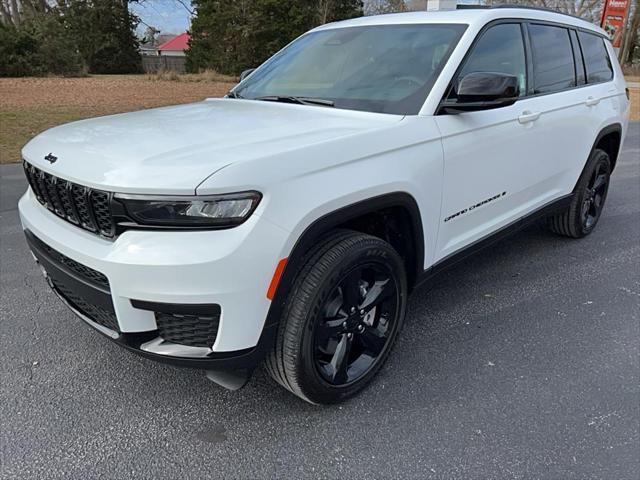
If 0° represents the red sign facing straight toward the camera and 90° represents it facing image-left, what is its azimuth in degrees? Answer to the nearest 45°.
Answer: approximately 0°

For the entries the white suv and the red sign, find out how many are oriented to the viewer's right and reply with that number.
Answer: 0

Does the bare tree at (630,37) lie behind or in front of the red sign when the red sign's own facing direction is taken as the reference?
behind

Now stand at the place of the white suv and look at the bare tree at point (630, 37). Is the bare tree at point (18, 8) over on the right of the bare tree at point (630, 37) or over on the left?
left

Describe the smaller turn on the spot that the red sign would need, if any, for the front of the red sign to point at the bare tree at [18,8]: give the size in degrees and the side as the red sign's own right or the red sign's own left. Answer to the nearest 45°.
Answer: approximately 90° to the red sign's own right

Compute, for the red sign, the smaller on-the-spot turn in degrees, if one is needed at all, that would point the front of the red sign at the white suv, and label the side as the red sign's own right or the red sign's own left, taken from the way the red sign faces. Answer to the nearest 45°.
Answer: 0° — it already faces it

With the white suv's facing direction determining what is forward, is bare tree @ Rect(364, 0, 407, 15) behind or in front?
behind

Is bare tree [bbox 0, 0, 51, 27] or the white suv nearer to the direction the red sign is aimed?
the white suv

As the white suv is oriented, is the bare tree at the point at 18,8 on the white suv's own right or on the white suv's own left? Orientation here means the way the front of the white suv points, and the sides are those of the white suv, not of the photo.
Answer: on the white suv's own right

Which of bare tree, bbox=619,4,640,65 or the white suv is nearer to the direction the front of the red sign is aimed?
the white suv

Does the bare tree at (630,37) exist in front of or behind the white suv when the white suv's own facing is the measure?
behind

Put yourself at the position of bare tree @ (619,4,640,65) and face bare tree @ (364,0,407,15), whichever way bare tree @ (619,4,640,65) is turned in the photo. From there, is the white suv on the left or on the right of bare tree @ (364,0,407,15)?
left

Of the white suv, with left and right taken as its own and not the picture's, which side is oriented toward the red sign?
back

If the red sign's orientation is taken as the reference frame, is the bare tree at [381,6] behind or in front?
behind
